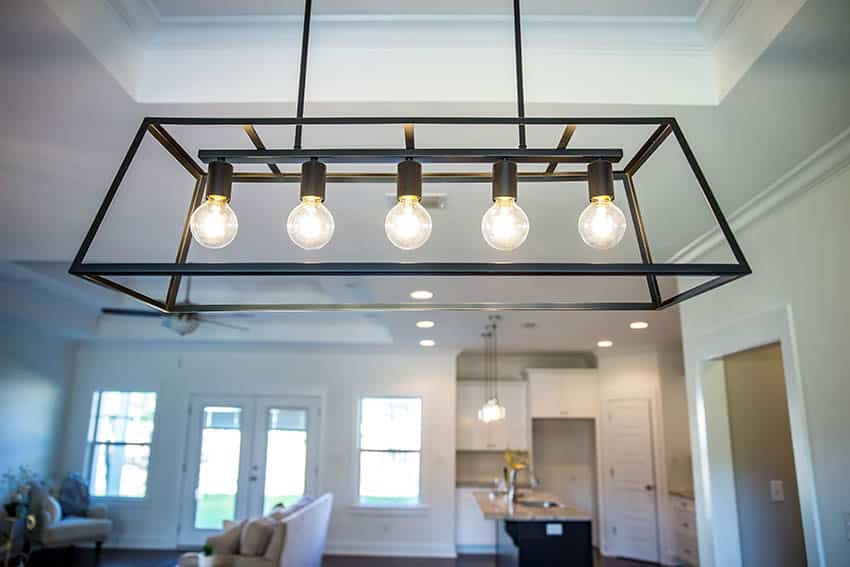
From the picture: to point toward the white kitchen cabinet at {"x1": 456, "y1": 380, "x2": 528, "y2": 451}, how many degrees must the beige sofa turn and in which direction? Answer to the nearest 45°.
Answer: approximately 135° to its right

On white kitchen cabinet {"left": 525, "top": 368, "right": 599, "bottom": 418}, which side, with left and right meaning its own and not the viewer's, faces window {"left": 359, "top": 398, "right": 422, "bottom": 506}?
right

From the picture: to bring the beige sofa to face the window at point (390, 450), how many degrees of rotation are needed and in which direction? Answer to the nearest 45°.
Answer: approximately 135° to its right

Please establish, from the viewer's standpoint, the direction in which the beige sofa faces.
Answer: facing to the left of the viewer

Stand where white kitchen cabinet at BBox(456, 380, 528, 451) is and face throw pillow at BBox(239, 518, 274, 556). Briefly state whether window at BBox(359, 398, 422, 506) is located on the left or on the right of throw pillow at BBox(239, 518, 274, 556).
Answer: right

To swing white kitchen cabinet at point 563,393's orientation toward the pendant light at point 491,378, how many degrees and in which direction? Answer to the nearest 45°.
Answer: approximately 90° to its right

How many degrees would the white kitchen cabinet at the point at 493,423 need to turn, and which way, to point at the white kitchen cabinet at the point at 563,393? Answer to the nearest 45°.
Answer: approximately 90° to its left

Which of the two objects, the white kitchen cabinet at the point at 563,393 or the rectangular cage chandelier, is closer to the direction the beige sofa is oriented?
the rectangular cage chandelier

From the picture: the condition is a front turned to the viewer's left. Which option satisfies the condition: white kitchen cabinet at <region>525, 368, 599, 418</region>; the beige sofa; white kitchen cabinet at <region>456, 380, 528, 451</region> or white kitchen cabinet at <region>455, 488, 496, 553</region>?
the beige sofa
